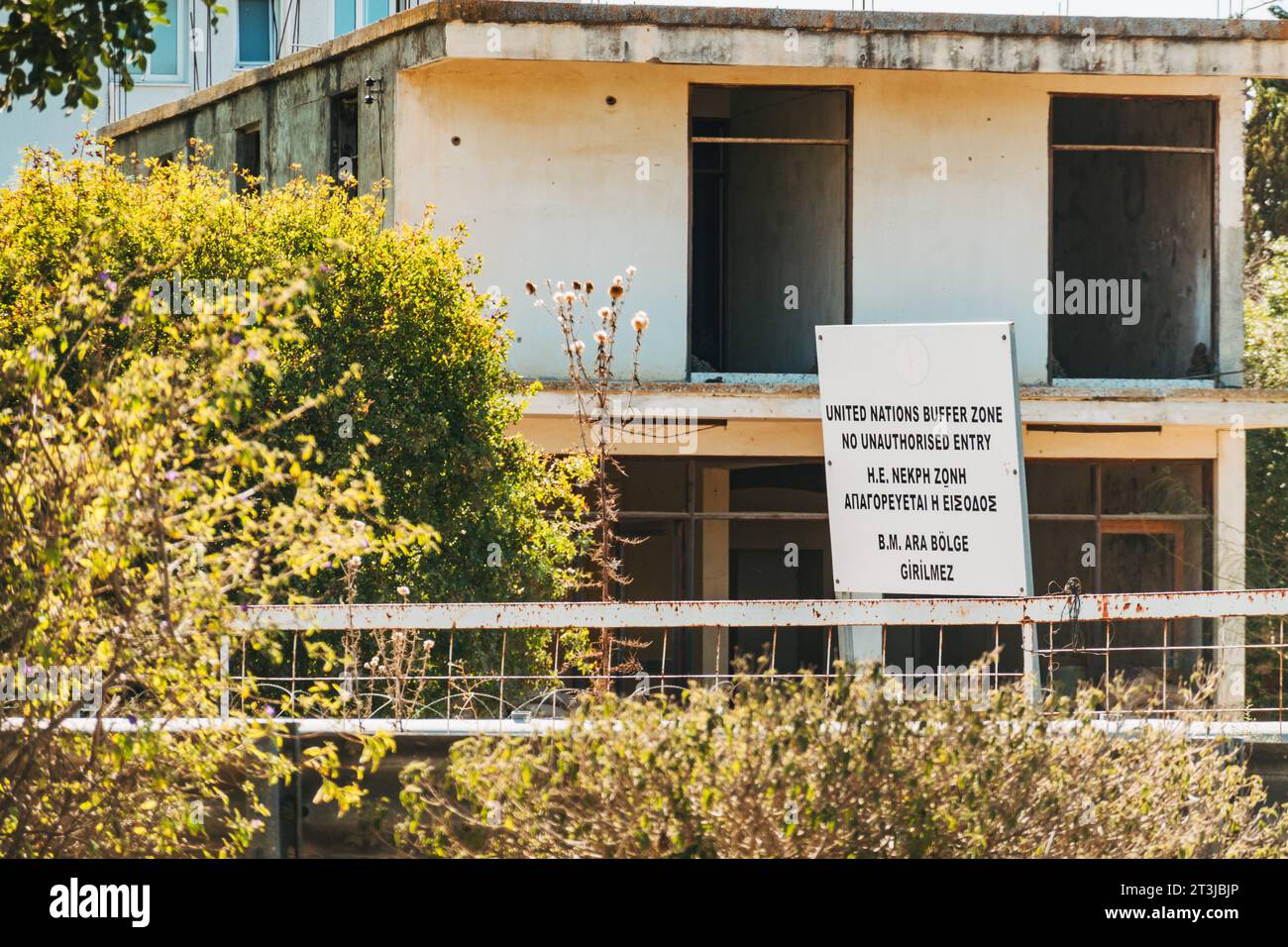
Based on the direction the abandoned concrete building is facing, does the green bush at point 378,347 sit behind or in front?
in front

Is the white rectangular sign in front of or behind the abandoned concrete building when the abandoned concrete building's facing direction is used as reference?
in front

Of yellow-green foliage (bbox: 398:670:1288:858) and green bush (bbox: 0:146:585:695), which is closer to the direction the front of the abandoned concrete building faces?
the yellow-green foliage

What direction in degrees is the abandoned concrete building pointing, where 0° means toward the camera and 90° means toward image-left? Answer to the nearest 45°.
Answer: approximately 0°

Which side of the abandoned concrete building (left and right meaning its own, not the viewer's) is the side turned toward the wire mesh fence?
front

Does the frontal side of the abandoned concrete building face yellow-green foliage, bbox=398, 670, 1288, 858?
yes

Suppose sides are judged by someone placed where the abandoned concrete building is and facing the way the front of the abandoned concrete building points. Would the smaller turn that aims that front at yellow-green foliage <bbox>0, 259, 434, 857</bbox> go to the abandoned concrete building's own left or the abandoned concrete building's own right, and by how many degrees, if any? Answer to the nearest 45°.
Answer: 0° — it already faces it
